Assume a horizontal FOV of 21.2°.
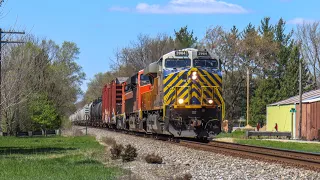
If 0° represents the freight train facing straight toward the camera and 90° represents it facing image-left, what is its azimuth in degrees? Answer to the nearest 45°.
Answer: approximately 315°

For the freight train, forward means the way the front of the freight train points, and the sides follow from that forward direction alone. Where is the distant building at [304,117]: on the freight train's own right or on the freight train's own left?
on the freight train's own left

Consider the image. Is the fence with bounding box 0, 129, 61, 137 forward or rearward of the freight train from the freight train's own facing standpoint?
rearward

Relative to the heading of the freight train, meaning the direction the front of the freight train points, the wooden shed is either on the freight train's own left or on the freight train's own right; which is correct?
on the freight train's own left
